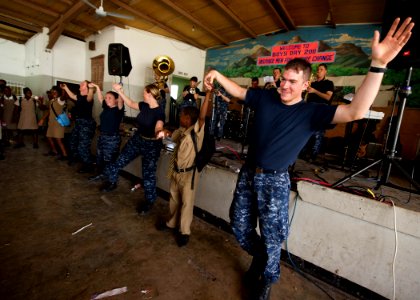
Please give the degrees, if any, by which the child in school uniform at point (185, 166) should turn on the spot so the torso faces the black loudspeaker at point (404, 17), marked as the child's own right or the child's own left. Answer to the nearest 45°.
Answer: approximately 135° to the child's own left

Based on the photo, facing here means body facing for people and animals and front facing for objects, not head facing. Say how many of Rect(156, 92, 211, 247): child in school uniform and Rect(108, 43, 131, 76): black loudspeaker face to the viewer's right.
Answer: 0

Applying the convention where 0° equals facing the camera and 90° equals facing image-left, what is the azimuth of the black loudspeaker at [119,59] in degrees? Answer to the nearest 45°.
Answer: approximately 45°

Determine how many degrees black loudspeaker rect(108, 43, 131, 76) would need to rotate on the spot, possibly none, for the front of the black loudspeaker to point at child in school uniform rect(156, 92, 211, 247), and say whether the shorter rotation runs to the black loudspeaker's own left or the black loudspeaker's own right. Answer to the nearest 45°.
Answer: approximately 45° to the black loudspeaker's own left

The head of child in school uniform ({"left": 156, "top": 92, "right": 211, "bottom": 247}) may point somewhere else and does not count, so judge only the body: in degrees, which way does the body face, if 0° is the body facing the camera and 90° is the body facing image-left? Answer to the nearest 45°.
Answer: approximately 45°

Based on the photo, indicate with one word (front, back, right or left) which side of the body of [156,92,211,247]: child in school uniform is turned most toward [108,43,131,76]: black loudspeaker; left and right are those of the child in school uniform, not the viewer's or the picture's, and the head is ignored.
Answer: right

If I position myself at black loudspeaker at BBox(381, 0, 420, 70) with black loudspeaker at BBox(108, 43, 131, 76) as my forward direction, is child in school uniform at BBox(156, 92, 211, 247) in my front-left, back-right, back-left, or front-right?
front-left

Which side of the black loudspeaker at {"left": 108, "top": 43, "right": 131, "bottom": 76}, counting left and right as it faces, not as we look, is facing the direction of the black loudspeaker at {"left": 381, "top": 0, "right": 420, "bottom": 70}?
left
